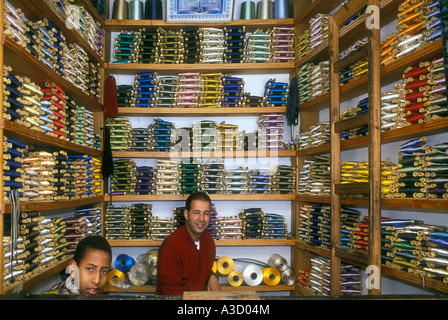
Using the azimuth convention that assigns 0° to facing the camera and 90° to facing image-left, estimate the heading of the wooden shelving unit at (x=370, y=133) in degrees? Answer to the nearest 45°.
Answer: approximately 45°

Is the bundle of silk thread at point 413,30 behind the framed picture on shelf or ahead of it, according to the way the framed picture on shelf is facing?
ahead

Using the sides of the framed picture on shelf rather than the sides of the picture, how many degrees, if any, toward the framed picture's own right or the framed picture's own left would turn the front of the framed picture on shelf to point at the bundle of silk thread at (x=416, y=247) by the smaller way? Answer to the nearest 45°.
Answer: approximately 45° to the framed picture's own left

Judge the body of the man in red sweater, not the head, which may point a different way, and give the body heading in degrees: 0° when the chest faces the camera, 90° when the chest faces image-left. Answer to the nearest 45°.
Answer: approximately 315°

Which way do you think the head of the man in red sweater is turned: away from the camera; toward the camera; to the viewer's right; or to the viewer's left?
toward the camera

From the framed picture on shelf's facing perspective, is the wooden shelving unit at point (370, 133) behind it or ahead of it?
ahead

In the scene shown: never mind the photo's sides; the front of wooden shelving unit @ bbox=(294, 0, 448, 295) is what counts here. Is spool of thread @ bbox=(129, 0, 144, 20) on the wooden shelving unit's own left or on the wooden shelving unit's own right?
on the wooden shelving unit's own right

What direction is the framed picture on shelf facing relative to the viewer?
toward the camera
